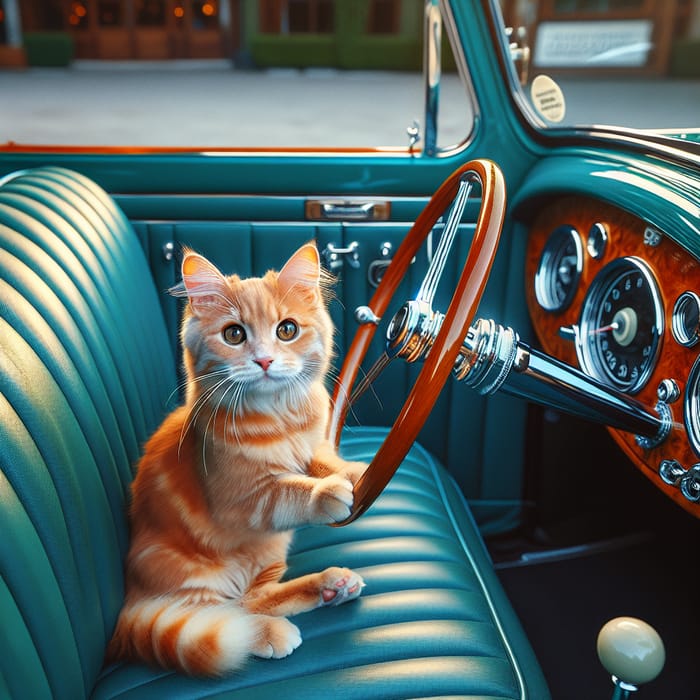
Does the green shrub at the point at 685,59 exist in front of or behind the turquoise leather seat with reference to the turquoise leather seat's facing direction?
in front

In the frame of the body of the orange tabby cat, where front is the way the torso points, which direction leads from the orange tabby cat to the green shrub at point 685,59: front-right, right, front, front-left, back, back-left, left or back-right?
left

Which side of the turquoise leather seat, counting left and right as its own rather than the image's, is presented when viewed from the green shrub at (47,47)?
left

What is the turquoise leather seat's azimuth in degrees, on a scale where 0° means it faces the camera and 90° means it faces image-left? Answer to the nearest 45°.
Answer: approximately 270°

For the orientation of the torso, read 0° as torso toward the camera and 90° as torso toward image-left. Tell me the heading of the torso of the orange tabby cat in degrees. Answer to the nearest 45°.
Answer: approximately 315°

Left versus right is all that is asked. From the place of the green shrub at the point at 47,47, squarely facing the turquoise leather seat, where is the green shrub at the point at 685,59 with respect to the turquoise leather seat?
left

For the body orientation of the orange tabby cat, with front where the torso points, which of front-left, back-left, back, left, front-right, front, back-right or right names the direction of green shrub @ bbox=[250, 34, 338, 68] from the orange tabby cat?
back-left
